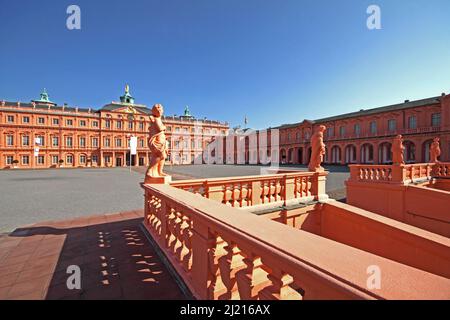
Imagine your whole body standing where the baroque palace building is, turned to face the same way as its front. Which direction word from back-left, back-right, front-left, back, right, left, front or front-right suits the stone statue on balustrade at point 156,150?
front-left

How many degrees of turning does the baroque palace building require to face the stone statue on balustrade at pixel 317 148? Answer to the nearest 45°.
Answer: approximately 45° to its left

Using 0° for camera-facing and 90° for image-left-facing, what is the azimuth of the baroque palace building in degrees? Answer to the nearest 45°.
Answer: approximately 45°

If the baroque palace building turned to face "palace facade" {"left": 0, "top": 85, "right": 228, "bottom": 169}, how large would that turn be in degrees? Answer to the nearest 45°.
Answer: approximately 45° to its right

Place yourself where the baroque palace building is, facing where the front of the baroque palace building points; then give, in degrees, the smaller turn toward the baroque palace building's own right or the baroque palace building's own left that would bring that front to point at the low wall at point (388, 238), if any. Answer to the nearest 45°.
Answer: approximately 45° to the baroque palace building's own left

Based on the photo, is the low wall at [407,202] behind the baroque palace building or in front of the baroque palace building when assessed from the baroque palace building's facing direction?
in front

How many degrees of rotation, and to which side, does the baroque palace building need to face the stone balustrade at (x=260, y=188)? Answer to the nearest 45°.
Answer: approximately 45° to its left
